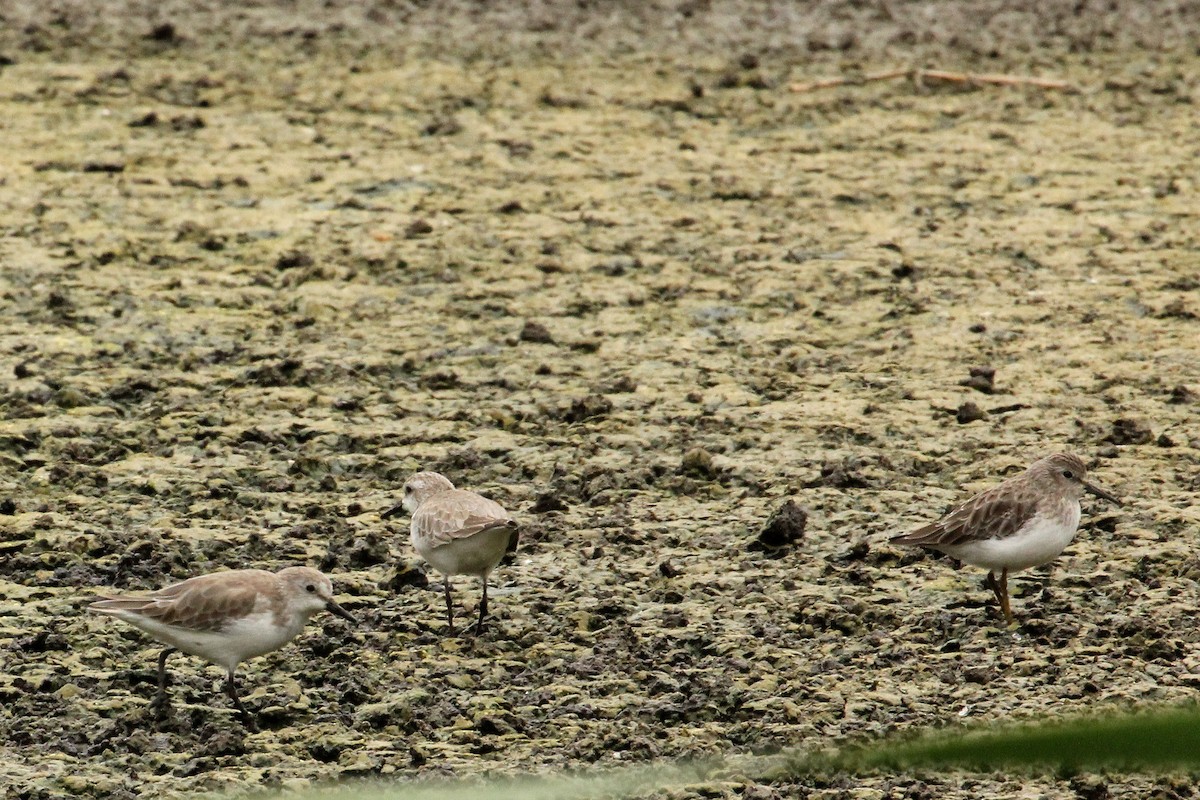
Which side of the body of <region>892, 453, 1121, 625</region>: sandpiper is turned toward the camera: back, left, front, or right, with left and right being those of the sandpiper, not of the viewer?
right

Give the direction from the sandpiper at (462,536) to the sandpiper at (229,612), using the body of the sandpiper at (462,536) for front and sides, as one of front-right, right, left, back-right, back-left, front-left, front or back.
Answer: left

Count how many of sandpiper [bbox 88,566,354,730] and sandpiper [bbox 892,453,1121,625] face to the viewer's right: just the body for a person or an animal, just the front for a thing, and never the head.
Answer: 2

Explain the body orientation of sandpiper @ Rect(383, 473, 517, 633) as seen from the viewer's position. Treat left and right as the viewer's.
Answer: facing away from the viewer and to the left of the viewer

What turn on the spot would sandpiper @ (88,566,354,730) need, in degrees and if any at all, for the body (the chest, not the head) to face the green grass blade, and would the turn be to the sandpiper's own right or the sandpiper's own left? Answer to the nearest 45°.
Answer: approximately 90° to the sandpiper's own right

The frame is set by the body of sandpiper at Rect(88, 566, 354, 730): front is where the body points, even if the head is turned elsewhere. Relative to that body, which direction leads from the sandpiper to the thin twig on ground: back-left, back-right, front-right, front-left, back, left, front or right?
front-left

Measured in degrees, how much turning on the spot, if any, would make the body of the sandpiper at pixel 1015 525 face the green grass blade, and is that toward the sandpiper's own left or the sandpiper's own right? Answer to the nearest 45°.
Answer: approximately 90° to the sandpiper's own right

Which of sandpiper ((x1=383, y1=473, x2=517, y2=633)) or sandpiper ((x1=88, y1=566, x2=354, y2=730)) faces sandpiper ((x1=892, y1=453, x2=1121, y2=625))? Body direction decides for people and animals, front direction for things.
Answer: sandpiper ((x1=88, y1=566, x2=354, y2=730))

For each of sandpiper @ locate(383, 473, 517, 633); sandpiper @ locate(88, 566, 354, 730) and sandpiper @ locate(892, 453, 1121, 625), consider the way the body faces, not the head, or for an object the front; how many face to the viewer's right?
2

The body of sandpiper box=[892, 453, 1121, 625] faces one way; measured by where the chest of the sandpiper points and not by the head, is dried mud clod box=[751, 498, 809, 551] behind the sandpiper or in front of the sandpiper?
behind

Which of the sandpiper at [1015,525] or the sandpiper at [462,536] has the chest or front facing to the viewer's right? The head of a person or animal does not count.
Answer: the sandpiper at [1015,525]

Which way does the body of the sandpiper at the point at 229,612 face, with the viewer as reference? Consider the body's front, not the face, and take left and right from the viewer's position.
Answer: facing to the right of the viewer
